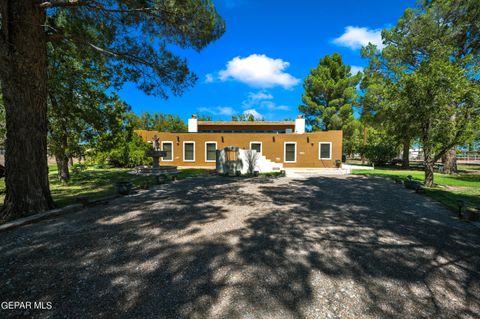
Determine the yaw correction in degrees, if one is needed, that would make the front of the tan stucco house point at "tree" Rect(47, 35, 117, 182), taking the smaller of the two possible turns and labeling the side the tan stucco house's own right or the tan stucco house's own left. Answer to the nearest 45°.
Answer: approximately 45° to the tan stucco house's own right

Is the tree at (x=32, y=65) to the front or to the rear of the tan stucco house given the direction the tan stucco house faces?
to the front

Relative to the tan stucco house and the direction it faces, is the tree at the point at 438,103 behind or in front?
in front

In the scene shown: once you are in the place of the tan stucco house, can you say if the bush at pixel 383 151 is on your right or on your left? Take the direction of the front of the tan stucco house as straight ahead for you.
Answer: on your left

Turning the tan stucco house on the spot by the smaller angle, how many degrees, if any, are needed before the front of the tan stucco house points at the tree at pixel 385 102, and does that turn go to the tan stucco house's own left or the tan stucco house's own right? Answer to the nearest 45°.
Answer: approximately 45° to the tan stucco house's own left

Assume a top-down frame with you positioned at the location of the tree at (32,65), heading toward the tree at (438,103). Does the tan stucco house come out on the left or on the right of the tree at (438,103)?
left

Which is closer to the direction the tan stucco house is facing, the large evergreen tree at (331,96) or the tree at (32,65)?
the tree

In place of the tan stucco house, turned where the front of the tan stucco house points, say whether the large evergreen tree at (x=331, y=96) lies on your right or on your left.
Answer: on your left

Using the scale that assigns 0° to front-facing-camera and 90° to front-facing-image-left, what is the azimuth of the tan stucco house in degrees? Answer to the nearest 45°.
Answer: approximately 0°
